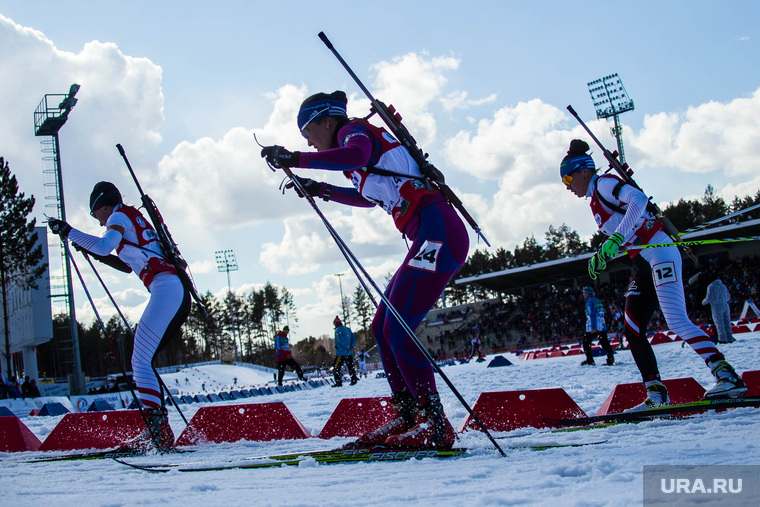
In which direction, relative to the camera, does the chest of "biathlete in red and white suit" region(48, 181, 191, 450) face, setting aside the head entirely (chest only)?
to the viewer's left

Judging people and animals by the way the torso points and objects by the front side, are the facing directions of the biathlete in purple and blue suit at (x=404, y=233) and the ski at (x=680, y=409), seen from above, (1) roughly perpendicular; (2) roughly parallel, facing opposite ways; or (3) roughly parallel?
roughly parallel

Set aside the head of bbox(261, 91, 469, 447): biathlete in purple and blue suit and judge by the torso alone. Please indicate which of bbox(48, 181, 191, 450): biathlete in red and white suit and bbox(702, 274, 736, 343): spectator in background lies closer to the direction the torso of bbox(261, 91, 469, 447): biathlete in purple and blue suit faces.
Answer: the biathlete in red and white suit

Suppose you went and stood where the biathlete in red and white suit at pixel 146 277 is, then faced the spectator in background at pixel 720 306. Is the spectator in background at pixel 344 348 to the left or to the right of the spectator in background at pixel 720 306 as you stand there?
left

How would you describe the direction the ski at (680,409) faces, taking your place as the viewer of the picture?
facing to the left of the viewer

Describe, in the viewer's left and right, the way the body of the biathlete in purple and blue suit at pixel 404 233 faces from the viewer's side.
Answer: facing to the left of the viewer

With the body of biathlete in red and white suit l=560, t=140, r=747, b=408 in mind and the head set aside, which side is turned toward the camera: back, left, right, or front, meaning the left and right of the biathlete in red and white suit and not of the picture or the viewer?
left

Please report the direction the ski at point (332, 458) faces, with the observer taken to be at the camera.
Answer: facing to the left of the viewer

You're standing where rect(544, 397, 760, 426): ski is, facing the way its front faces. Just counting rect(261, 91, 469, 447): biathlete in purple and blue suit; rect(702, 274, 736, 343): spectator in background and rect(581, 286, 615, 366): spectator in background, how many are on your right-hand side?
2
